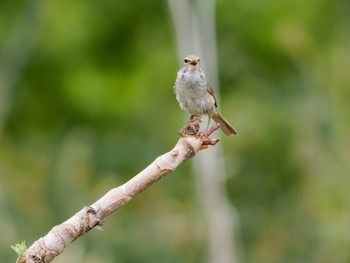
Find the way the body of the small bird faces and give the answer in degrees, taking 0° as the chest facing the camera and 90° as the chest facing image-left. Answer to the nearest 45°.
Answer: approximately 45°
